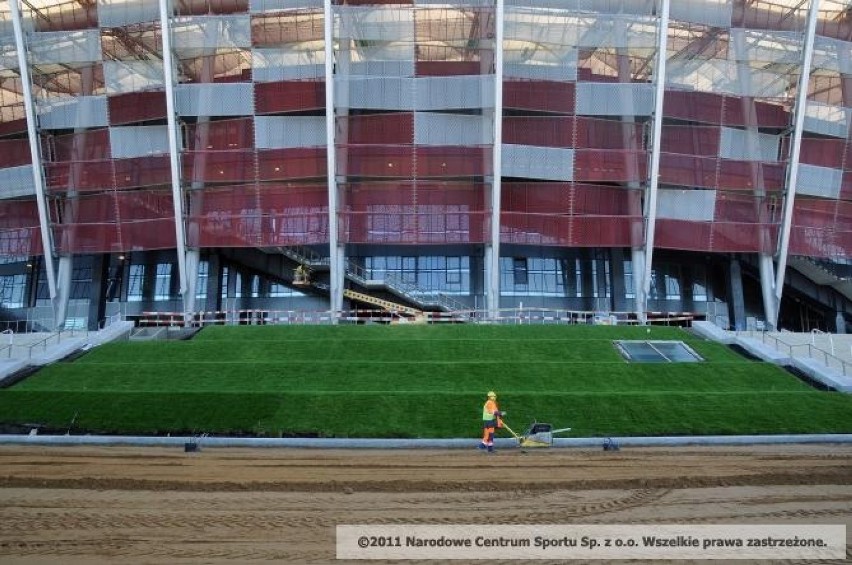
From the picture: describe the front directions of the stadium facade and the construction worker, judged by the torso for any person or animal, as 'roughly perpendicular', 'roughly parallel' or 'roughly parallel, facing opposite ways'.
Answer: roughly perpendicular

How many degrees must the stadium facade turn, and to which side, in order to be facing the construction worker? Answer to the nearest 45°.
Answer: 0° — it already faces them

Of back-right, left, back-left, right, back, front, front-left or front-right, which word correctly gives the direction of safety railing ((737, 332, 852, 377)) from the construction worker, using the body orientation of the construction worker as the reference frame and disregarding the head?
front-left

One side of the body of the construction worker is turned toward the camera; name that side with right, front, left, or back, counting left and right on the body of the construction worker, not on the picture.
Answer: right

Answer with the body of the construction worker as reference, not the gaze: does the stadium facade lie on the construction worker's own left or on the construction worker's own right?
on the construction worker's own left

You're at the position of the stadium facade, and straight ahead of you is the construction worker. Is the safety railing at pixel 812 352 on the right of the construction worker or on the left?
left

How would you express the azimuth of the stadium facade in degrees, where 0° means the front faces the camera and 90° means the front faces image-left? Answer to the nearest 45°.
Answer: approximately 0°

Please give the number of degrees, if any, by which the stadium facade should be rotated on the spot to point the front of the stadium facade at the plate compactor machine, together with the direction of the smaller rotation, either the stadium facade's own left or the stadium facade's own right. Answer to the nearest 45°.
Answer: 0° — it already faces it

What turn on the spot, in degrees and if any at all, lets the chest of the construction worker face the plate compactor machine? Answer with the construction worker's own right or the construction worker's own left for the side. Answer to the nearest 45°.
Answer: approximately 45° to the construction worker's own left

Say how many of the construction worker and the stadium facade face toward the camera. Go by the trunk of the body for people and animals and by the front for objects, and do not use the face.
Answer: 1
